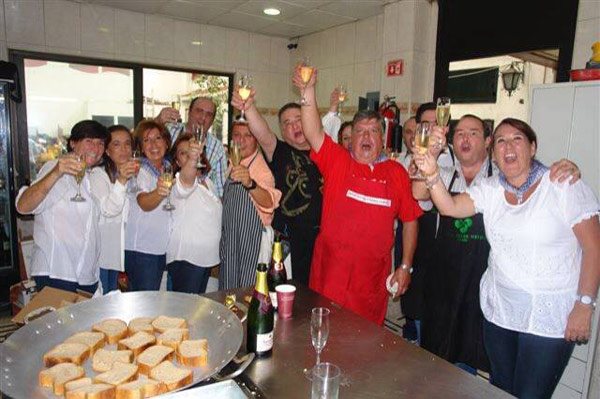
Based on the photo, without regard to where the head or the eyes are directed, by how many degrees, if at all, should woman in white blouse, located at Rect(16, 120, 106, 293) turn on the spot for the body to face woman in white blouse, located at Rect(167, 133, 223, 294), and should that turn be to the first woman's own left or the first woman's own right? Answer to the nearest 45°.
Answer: approximately 45° to the first woman's own left

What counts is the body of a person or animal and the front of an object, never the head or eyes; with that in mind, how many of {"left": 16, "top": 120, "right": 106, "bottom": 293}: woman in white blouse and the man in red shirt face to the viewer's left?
0

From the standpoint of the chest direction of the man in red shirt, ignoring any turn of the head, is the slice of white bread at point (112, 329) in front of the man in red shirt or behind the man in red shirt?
in front

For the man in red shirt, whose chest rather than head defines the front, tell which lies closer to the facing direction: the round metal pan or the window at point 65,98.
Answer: the round metal pan

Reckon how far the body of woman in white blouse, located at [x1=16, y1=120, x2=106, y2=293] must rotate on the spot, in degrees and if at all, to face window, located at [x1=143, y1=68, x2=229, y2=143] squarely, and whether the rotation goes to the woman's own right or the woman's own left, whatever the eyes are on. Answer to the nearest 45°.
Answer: approximately 90° to the woman's own left

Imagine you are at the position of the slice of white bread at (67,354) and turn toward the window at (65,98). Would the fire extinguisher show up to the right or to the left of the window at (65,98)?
right

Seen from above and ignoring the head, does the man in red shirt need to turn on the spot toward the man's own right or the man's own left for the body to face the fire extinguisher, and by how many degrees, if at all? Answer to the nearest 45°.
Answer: approximately 180°

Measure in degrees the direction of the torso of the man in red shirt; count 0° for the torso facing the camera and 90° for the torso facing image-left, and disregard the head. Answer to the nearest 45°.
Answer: approximately 0°

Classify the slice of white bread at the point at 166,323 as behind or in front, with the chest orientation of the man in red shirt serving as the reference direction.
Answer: in front

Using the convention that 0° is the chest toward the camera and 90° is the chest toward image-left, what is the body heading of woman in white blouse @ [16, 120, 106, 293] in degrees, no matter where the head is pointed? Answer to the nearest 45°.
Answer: approximately 315°

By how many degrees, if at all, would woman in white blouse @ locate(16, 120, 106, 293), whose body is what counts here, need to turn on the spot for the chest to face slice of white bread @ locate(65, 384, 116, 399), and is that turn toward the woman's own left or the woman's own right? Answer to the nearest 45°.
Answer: approximately 45° to the woman's own right
